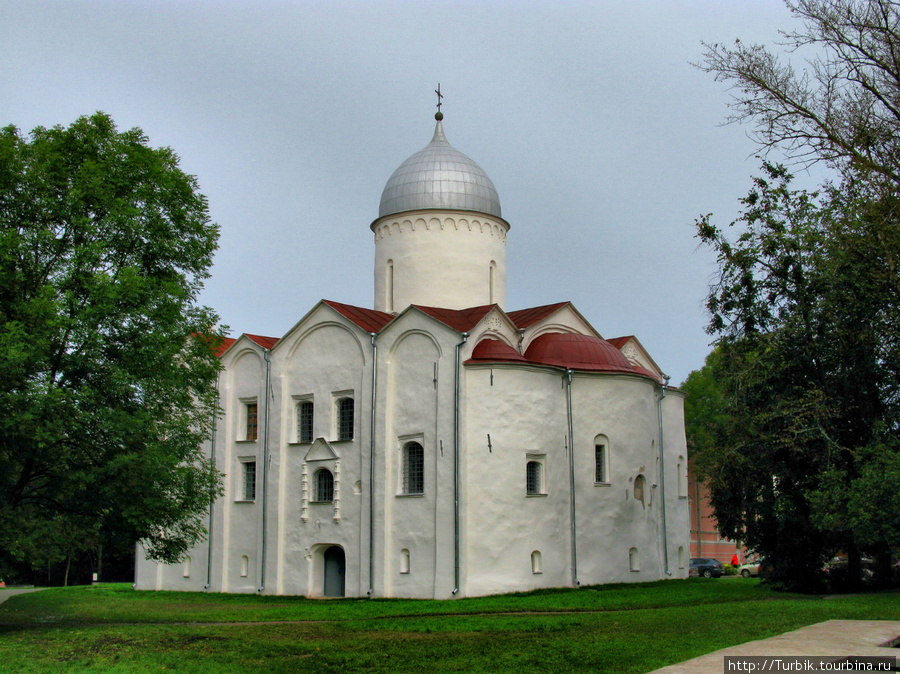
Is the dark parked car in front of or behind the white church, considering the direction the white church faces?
behind

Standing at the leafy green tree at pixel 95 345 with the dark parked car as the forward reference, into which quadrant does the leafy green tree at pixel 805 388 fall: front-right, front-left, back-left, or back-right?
front-right

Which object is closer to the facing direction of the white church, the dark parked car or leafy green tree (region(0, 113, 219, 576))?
the leafy green tree

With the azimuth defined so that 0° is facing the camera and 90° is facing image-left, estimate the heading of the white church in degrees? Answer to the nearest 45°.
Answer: approximately 45°

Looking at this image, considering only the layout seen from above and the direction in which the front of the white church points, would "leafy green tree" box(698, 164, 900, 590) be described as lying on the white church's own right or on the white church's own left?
on the white church's own left

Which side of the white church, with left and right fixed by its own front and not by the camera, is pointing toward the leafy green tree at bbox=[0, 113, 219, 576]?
front
